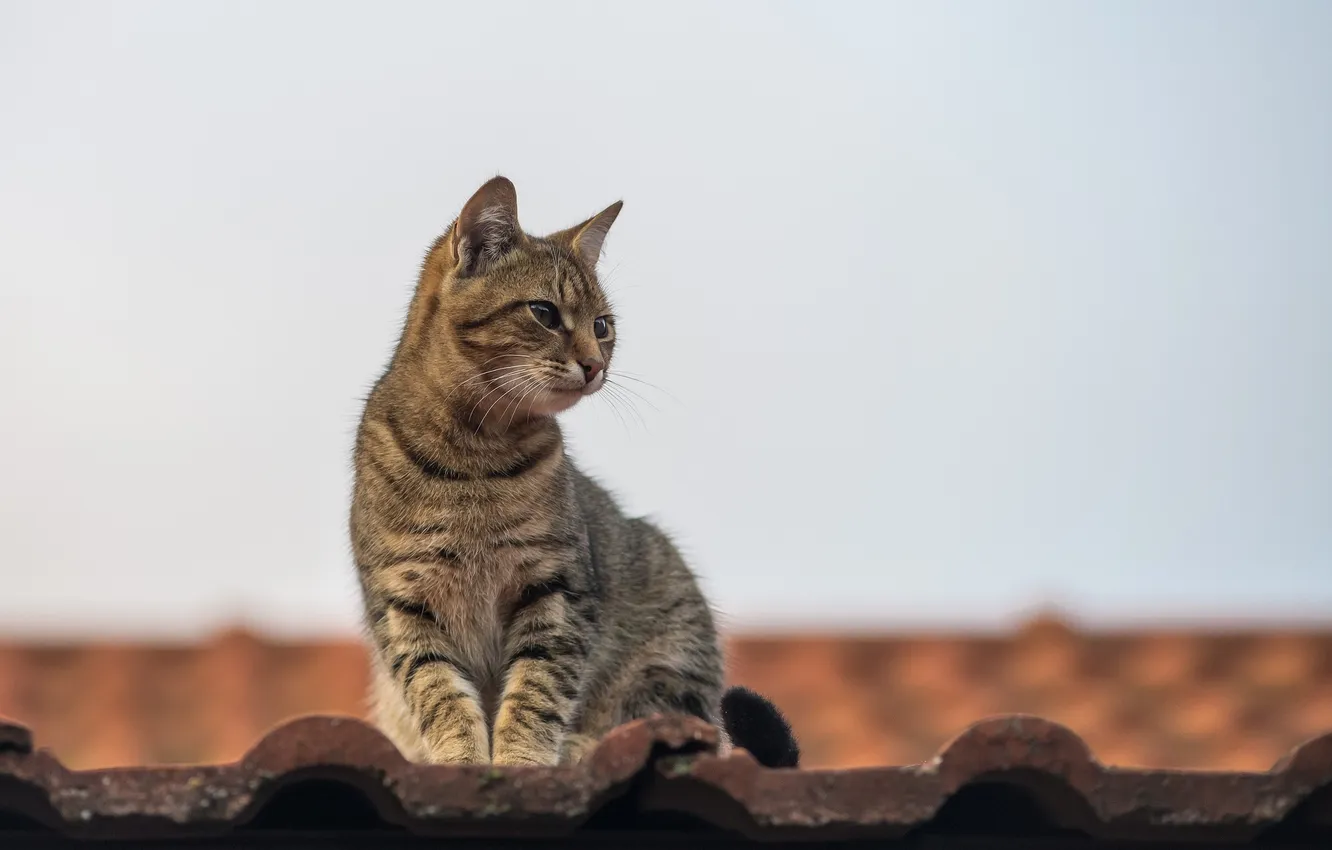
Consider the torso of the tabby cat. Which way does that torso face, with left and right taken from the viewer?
facing the viewer and to the left of the viewer
